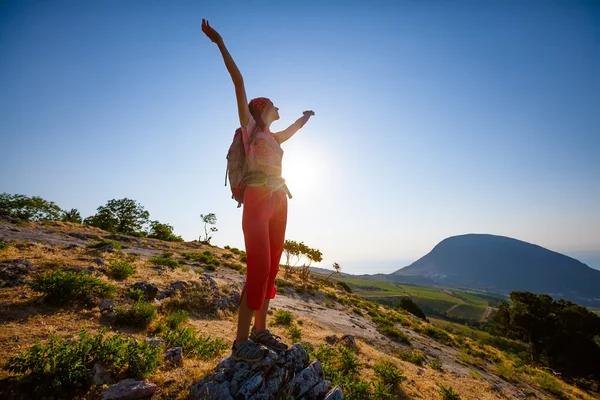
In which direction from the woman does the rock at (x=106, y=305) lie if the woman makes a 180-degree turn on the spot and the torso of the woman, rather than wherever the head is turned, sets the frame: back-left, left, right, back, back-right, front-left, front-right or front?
front

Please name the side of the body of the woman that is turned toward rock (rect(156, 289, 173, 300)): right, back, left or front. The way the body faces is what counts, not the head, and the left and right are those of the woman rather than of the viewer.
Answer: back

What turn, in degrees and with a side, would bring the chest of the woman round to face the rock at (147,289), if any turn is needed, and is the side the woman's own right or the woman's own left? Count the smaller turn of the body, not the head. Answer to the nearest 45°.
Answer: approximately 180°

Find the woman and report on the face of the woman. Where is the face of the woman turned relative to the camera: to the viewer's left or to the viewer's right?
to the viewer's right

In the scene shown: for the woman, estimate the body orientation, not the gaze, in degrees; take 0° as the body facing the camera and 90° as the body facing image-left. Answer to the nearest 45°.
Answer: approximately 315°

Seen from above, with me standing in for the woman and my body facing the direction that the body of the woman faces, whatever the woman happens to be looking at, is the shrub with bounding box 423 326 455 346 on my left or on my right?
on my left

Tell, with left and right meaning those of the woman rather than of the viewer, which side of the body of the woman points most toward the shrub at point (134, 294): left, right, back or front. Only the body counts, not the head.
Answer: back

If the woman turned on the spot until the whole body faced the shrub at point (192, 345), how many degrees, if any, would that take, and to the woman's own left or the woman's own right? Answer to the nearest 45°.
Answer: approximately 180°
